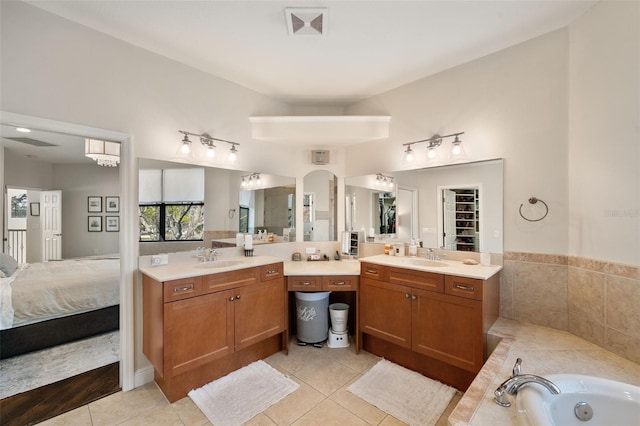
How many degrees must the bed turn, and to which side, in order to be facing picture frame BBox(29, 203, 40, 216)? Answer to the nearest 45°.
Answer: approximately 90° to its left

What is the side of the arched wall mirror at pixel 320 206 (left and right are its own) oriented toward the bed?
right

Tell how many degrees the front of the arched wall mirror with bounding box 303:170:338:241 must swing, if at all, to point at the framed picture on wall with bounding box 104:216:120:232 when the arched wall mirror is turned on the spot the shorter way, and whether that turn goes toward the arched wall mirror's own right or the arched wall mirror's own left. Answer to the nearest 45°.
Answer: approximately 90° to the arched wall mirror's own right

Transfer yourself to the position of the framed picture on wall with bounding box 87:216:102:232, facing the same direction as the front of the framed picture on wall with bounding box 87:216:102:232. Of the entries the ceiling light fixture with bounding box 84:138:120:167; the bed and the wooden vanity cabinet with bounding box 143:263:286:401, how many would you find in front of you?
3

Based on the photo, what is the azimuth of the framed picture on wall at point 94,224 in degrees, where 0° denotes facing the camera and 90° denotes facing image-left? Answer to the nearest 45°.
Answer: approximately 0°

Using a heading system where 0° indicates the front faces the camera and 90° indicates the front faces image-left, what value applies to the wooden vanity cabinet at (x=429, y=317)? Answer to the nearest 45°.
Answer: approximately 45°
